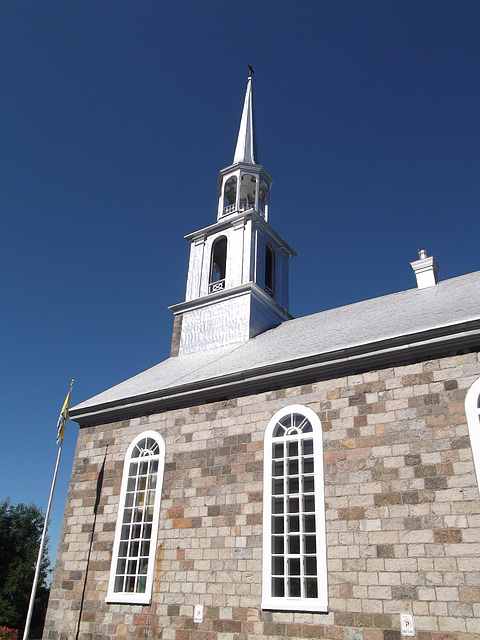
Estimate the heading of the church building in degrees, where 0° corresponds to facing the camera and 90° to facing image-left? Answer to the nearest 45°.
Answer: approximately 135°

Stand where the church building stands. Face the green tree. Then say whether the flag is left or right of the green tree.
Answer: left

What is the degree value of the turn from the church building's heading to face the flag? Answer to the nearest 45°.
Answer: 0° — it already faces it

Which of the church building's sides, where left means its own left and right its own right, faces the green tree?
front
